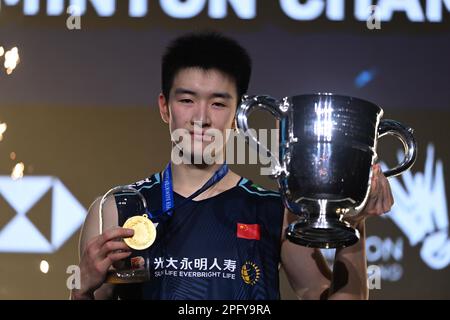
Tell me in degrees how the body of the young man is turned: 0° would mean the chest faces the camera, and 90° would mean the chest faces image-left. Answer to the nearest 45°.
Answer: approximately 0°
